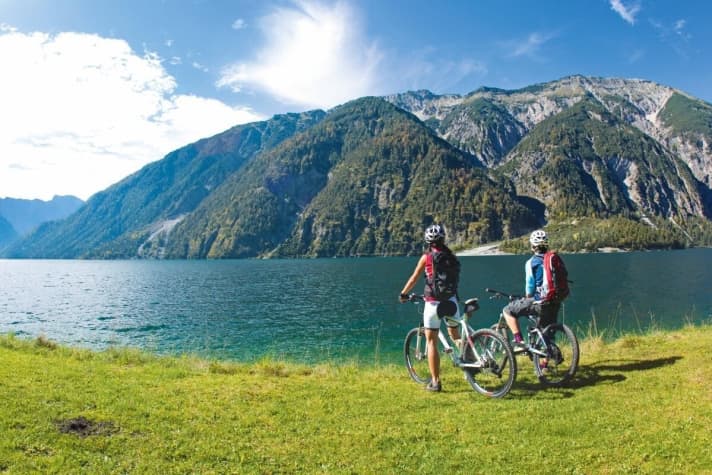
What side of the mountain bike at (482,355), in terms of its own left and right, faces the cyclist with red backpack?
right

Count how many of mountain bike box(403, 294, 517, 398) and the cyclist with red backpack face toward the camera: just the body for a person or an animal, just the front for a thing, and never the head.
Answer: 0

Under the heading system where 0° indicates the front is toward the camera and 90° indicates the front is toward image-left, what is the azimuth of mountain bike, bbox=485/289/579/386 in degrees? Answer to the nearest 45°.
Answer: approximately 135°

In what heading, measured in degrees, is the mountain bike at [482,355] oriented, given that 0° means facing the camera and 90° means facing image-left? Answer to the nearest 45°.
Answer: approximately 135°

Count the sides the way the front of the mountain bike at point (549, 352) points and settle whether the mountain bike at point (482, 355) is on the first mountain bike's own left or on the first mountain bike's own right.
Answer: on the first mountain bike's own left

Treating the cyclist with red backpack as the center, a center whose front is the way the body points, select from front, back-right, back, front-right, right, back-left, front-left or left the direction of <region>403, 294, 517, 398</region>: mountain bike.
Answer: left

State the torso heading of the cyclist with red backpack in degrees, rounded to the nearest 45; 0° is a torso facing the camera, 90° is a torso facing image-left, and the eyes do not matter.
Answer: approximately 135°
